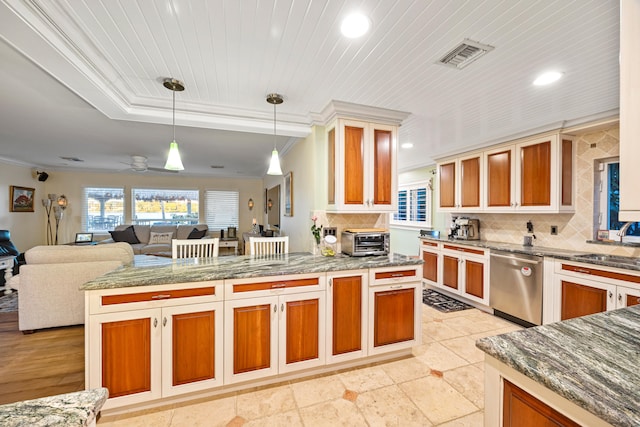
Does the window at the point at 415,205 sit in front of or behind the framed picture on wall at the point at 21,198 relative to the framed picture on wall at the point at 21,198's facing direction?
in front

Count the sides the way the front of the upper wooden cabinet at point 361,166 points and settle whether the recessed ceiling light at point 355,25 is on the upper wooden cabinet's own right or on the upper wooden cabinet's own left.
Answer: on the upper wooden cabinet's own right

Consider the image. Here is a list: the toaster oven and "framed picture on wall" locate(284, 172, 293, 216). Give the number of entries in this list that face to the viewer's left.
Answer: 1

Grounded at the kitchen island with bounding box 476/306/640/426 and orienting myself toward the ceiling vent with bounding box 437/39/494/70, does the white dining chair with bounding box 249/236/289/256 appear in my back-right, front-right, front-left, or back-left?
front-left

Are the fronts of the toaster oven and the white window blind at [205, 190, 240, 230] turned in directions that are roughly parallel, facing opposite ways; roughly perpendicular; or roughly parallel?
roughly parallel

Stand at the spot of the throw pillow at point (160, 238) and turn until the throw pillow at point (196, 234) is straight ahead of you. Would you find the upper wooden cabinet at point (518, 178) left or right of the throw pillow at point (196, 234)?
right

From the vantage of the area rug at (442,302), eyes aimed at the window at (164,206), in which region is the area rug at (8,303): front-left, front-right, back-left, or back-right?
front-left

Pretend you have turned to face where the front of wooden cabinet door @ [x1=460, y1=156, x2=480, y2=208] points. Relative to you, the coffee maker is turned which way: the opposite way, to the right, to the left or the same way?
the same way

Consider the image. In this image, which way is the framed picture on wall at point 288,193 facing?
to the viewer's left

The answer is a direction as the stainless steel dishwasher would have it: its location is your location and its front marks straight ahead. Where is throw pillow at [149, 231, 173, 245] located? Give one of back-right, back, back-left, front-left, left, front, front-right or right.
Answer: front-right

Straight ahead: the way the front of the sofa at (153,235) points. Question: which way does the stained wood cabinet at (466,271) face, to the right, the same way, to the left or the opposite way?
to the right

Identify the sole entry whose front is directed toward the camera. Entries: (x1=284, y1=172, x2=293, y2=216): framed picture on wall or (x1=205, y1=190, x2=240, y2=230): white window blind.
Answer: the white window blind

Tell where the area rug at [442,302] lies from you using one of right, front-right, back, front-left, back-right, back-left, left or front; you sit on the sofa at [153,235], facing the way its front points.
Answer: front-left

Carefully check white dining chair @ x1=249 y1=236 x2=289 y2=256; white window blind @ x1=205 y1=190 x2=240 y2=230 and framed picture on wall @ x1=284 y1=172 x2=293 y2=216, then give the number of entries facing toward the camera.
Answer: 2

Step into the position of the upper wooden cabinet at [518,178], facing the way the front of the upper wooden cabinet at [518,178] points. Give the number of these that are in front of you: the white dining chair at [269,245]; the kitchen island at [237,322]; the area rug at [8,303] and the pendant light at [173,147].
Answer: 4

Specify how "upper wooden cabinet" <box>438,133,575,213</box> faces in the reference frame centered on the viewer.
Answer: facing the viewer and to the left of the viewer

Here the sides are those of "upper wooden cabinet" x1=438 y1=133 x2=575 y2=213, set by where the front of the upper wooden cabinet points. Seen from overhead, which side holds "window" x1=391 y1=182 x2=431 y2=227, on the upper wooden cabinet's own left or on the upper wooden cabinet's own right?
on the upper wooden cabinet's own right

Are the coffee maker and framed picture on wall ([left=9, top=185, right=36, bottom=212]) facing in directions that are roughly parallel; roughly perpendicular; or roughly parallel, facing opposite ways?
roughly parallel, facing opposite ways

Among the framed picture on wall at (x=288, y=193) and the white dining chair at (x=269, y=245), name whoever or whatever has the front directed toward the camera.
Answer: the white dining chair

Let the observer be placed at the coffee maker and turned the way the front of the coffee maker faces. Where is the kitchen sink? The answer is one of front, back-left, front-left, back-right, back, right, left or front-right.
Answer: left

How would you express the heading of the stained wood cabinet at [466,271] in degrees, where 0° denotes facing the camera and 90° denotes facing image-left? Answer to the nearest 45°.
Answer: approximately 45°

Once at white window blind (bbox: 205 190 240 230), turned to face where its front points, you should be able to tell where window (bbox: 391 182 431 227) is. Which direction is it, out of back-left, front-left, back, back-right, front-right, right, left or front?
front-left

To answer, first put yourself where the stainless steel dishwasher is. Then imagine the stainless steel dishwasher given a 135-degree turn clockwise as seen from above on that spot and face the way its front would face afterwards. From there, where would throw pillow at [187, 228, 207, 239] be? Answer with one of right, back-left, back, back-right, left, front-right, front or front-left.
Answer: left
